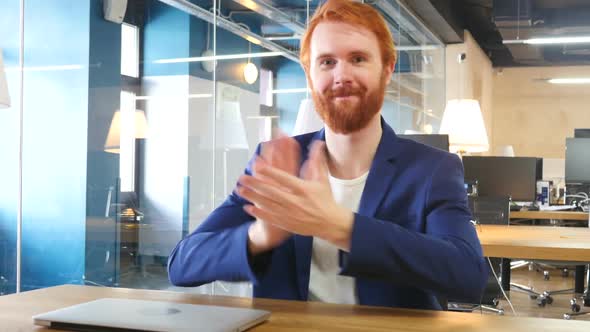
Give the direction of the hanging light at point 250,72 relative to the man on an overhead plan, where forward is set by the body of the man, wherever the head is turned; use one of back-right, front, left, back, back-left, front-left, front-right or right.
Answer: back

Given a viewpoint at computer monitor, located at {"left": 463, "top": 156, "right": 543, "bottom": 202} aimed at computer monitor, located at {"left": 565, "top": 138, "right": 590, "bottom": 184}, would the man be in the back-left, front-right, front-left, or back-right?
back-right

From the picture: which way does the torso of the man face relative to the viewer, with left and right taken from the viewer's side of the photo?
facing the viewer

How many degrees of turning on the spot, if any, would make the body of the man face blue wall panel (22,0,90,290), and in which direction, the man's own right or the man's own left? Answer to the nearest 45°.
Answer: approximately 135° to the man's own right

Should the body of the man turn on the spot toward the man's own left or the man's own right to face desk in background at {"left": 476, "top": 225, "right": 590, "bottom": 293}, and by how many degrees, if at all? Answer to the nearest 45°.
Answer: approximately 135° to the man's own left

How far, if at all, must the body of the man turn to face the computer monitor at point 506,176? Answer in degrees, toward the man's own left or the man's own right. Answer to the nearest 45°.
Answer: approximately 180°

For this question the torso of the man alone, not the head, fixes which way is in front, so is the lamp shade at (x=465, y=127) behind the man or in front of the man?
behind

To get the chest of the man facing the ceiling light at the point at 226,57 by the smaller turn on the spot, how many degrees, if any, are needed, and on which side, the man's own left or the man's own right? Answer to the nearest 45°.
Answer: approximately 180°

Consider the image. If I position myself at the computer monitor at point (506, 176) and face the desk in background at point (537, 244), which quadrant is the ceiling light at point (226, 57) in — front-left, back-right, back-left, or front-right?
front-right
